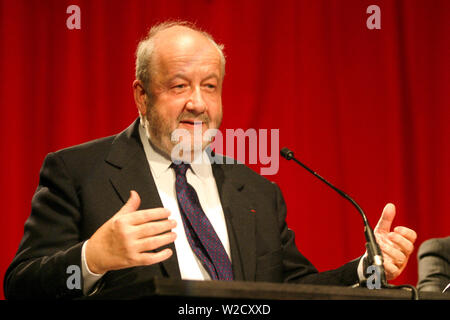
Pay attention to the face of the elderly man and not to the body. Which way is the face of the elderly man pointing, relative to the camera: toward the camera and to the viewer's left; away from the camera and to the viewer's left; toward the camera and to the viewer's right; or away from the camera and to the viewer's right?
toward the camera and to the viewer's right

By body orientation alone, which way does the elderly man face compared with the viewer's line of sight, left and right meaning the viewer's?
facing the viewer and to the right of the viewer

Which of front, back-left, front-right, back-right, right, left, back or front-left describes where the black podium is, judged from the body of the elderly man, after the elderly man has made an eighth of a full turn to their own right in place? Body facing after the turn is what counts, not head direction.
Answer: front
